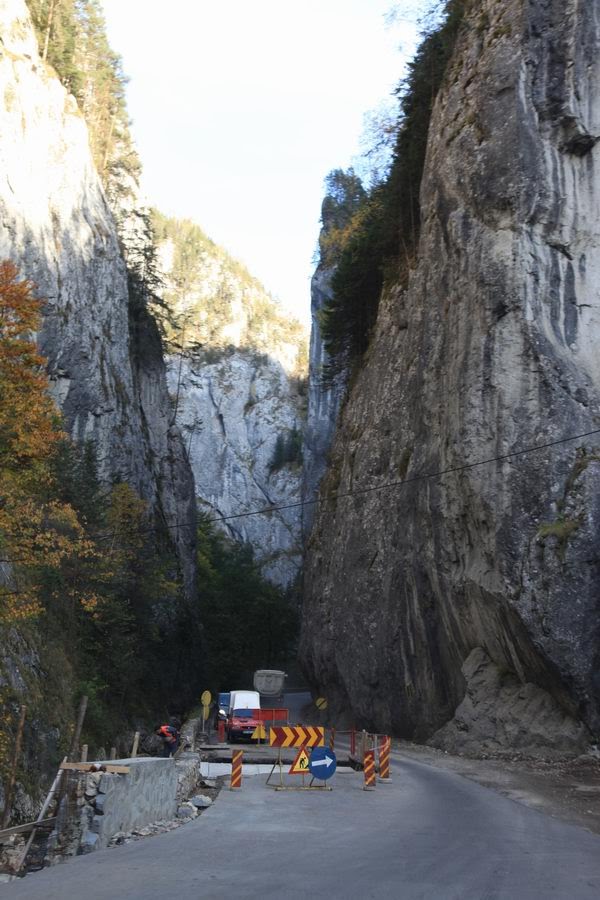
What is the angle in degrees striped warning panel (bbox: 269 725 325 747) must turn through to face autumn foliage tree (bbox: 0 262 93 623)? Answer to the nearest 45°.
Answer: approximately 90° to its right

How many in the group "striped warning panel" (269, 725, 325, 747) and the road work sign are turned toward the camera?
2

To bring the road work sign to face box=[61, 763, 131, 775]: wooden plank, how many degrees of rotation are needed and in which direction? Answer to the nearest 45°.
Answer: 0° — it already faces it

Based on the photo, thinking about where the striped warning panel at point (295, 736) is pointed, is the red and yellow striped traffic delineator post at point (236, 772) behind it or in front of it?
in front

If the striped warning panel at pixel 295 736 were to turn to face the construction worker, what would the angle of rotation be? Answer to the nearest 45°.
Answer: approximately 135° to its right

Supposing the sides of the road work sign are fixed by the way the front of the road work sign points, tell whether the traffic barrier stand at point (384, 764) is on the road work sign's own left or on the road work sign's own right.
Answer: on the road work sign's own left

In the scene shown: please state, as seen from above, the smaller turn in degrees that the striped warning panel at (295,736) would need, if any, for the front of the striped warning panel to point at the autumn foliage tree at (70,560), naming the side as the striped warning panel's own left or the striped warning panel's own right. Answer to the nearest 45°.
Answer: approximately 135° to the striped warning panel's own right

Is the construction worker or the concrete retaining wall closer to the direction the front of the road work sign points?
the concrete retaining wall

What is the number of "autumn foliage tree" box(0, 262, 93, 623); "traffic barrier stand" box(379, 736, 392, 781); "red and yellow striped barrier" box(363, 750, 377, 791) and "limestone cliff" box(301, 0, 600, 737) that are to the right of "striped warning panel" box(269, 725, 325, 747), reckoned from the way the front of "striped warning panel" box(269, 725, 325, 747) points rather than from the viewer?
1

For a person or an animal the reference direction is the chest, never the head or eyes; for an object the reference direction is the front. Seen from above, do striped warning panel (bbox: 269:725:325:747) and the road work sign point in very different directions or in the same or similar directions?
same or similar directions

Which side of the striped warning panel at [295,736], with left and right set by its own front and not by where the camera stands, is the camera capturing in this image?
front

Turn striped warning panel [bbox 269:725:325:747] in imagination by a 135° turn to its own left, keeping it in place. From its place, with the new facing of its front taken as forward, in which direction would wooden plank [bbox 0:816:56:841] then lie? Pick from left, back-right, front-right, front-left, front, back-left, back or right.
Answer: back
